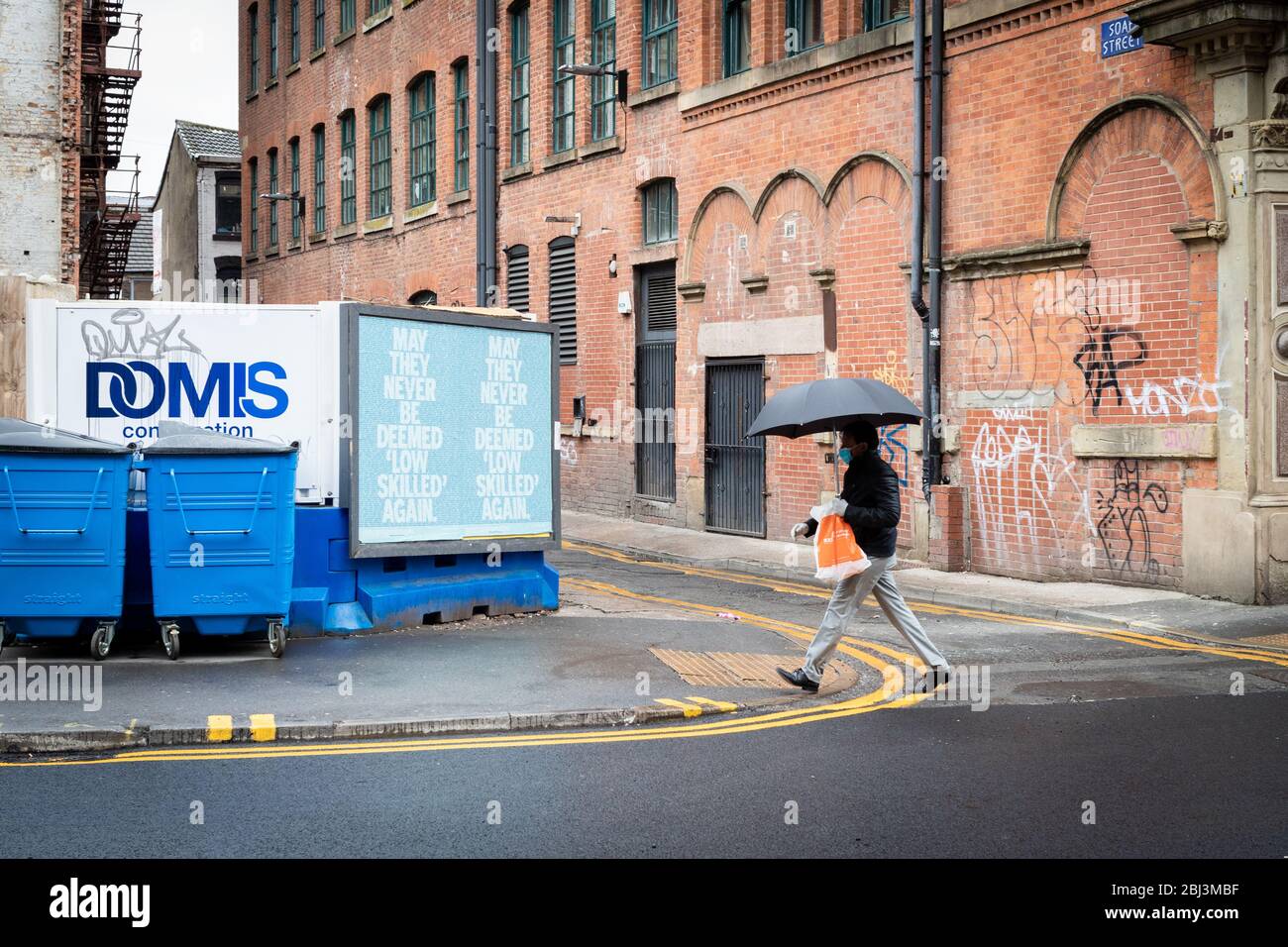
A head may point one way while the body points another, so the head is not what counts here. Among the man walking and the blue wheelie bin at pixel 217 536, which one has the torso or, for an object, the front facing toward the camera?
the blue wheelie bin

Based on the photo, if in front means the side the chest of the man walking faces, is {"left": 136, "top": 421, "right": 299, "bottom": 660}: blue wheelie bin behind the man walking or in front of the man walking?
in front

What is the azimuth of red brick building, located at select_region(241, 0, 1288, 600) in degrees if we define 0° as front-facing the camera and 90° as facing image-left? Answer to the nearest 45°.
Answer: approximately 45°

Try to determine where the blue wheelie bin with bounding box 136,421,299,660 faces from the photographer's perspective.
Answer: facing the viewer

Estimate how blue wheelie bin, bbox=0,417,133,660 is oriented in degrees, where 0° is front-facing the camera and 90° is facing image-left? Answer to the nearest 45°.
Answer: approximately 0°

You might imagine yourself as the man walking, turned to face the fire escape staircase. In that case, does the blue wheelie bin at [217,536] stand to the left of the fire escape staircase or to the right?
left

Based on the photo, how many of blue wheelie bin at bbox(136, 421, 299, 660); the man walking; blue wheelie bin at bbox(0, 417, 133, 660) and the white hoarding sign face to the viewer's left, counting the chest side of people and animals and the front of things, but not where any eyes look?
1

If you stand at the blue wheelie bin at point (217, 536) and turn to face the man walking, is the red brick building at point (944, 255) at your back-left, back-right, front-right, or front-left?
front-left

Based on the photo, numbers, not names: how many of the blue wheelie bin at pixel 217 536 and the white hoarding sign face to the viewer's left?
0

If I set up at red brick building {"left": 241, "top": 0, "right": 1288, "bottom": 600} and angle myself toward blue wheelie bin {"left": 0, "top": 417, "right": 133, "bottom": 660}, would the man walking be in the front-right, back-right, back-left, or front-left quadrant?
front-left

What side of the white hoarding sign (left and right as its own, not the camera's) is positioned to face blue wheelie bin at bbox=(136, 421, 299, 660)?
front

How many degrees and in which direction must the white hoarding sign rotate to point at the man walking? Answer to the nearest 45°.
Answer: approximately 45° to its left

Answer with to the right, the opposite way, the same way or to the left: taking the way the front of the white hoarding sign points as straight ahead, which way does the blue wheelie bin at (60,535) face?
the same way

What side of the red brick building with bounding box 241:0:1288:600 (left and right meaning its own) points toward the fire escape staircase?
right
